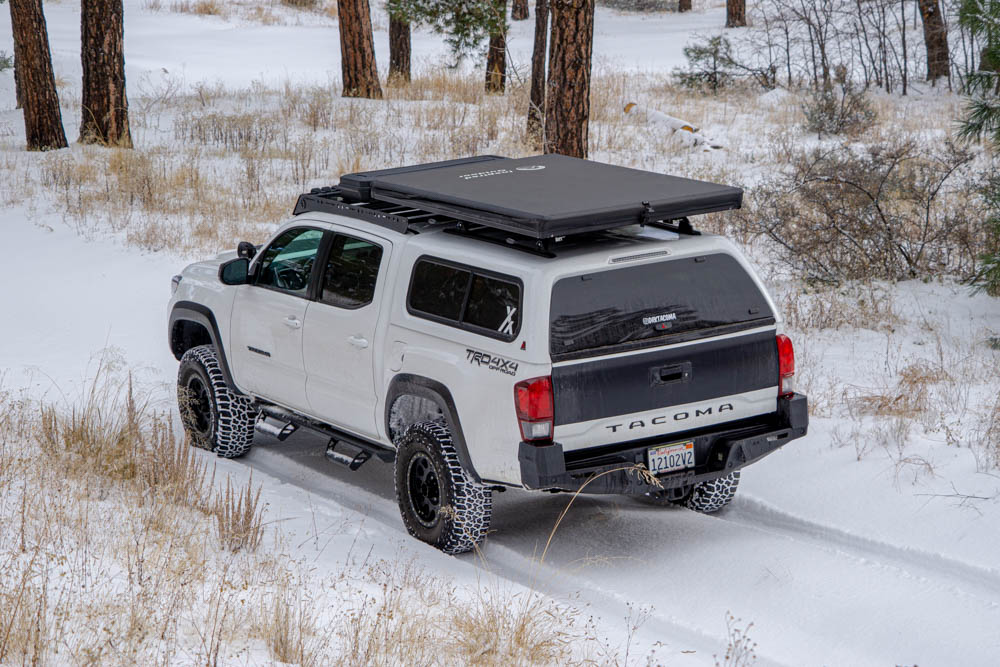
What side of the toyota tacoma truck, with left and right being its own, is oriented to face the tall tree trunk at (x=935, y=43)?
right

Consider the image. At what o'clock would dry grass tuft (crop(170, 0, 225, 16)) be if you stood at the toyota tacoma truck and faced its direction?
The dry grass tuft is roughly at 1 o'clock from the toyota tacoma truck.

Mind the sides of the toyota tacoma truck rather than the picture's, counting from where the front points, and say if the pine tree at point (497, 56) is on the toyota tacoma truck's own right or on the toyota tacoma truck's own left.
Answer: on the toyota tacoma truck's own right

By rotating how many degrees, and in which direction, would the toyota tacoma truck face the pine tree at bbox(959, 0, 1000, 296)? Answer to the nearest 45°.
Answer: approximately 90° to its right

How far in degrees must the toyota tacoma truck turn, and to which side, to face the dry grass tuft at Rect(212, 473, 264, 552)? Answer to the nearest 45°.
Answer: approximately 45° to its left

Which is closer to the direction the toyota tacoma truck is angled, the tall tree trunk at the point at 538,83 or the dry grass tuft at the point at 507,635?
the tall tree trunk

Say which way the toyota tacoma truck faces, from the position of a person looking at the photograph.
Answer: facing away from the viewer and to the left of the viewer

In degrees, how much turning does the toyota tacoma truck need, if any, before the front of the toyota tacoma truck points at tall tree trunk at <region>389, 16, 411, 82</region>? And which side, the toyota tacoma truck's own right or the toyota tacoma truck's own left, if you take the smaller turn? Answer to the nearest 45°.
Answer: approximately 45° to the toyota tacoma truck's own right

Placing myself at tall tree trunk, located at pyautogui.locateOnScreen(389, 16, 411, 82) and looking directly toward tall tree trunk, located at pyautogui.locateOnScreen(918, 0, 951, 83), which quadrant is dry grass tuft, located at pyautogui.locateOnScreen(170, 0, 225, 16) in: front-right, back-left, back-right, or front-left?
back-left

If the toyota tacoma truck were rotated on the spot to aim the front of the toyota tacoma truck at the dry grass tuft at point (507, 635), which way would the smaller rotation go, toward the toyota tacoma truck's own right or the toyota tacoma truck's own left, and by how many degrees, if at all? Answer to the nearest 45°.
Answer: approximately 135° to the toyota tacoma truck's own left
